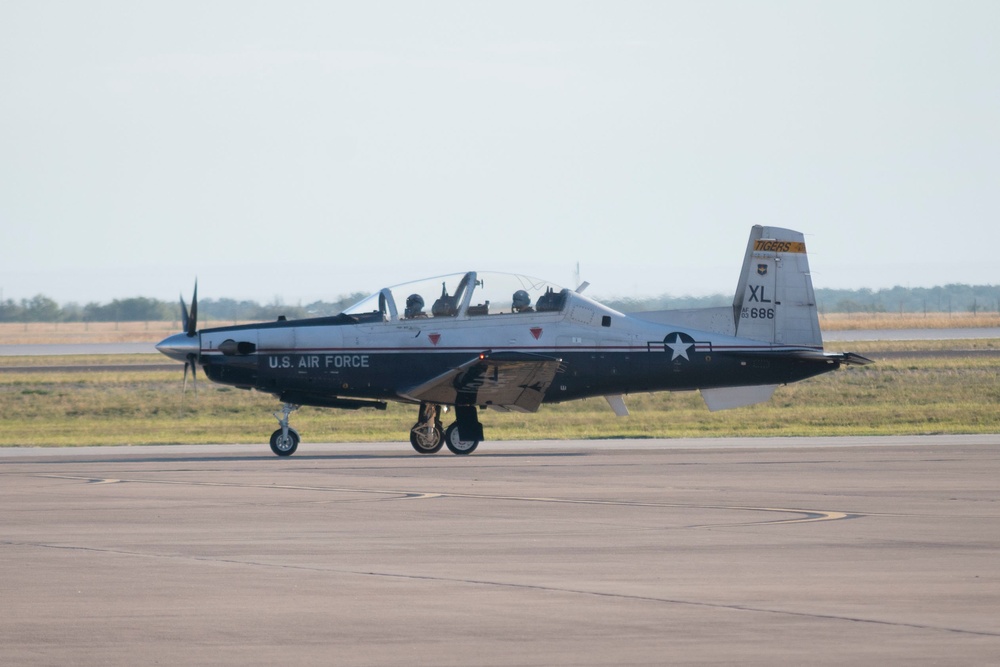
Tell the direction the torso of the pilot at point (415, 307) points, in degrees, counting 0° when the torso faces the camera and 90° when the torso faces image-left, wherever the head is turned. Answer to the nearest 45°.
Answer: approximately 90°

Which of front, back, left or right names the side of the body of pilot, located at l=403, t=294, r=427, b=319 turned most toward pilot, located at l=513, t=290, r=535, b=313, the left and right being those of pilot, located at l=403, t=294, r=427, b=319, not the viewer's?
back

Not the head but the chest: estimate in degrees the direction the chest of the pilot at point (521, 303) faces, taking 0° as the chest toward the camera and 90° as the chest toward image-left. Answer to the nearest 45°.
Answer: approximately 90°

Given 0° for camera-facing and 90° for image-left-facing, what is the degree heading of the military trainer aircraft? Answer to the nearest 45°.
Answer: approximately 90°

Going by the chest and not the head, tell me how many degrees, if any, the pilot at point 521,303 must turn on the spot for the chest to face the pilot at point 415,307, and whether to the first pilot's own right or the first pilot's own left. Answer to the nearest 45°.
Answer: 0° — they already face them

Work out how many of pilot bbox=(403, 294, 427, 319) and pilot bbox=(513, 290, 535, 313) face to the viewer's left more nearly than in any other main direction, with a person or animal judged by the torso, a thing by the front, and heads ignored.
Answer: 2
